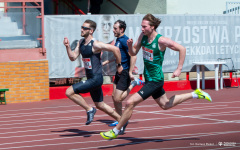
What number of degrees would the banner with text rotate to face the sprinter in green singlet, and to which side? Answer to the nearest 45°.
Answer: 0° — it already faces them

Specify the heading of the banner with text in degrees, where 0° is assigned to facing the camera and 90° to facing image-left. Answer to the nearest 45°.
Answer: approximately 0°

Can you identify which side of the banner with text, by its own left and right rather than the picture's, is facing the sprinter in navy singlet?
front

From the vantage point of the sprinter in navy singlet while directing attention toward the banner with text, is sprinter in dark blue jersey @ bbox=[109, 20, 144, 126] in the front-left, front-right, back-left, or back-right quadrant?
front-right

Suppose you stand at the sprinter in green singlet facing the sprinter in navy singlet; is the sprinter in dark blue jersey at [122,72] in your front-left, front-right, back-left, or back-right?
front-right

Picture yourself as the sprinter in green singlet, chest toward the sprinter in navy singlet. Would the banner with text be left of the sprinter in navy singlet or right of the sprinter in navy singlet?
right

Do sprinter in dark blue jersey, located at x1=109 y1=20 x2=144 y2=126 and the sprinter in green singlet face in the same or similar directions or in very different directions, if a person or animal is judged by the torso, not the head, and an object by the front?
same or similar directions
